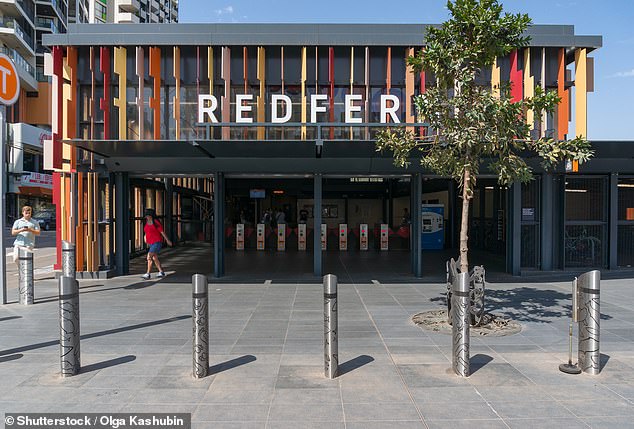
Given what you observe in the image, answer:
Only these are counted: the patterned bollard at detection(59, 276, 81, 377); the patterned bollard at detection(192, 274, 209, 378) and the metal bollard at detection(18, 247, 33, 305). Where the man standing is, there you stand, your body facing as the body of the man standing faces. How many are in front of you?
3

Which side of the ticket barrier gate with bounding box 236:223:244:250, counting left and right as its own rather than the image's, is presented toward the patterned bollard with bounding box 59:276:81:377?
front

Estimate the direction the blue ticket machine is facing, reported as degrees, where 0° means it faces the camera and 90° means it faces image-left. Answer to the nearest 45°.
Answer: approximately 0°

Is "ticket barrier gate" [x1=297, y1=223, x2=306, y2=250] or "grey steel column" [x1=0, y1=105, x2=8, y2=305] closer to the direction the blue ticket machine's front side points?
the grey steel column

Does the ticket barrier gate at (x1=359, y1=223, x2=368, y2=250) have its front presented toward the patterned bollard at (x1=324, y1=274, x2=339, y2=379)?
yes

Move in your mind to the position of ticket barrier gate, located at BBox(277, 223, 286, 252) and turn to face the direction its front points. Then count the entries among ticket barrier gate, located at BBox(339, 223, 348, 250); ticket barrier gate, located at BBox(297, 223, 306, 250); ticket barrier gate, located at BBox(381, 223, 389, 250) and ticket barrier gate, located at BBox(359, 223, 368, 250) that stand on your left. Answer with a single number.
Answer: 4

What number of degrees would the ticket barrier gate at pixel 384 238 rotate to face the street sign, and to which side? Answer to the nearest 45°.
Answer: approximately 45° to its right

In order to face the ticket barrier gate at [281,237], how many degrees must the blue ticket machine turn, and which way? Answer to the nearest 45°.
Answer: approximately 90° to its right

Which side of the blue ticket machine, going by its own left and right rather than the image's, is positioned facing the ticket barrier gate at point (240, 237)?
right
